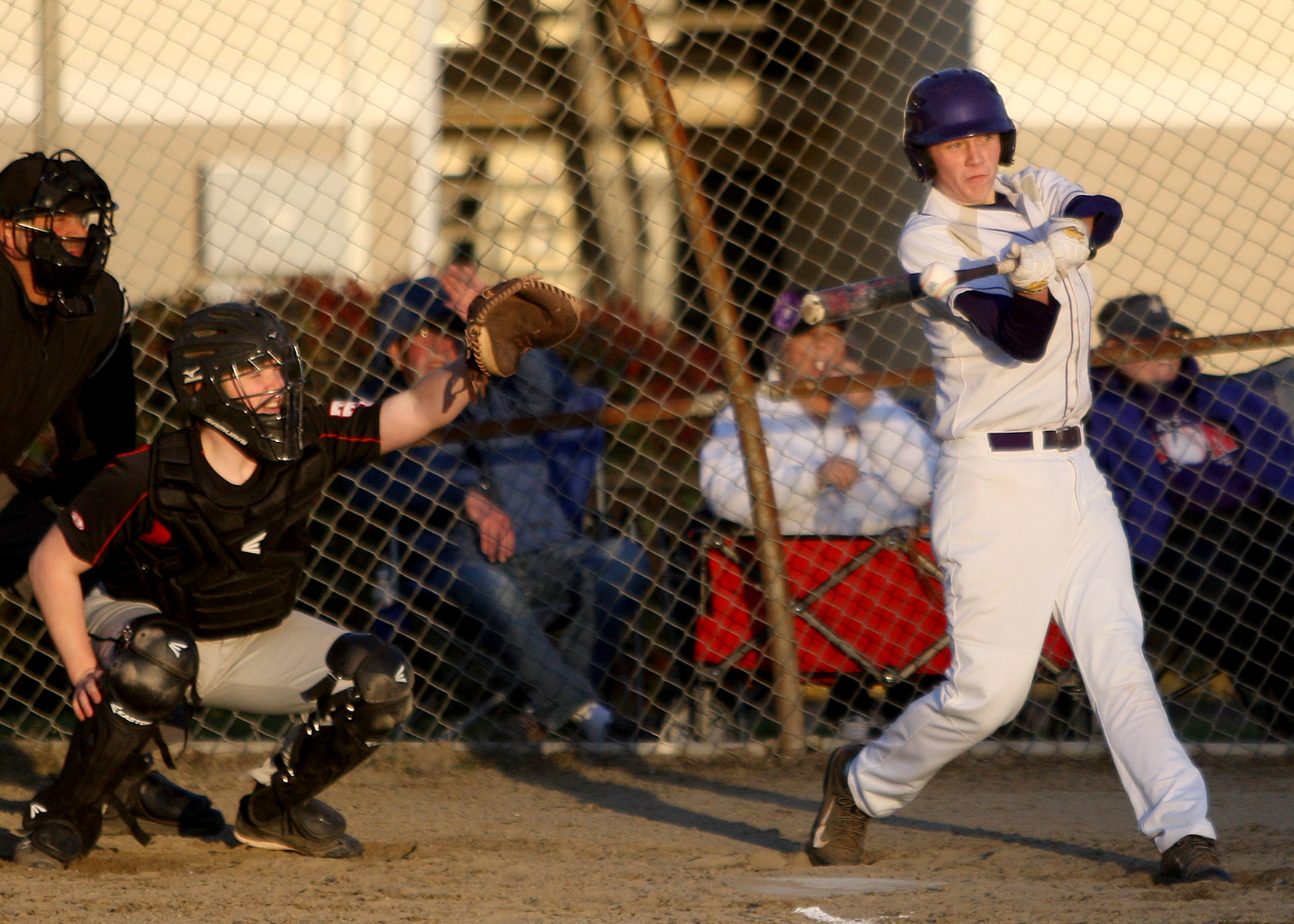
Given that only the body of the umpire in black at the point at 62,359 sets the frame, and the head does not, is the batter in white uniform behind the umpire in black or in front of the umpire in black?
in front

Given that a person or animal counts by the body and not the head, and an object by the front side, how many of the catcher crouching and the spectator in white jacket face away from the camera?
0

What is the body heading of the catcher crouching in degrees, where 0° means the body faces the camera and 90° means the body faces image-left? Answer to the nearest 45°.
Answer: approximately 315°

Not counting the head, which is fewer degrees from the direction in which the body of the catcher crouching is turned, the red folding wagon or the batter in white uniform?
the batter in white uniform

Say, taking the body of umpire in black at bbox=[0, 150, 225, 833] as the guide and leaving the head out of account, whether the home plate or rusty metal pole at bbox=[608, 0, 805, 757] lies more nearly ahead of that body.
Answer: the home plate

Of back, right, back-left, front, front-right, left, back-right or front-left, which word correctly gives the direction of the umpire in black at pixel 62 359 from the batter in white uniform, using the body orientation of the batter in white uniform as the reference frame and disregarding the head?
back-right

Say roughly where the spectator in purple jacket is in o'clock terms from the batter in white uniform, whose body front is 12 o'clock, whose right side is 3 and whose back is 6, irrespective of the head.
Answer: The spectator in purple jacket is roughly at 8 o'clock from the batter in white uniform.
